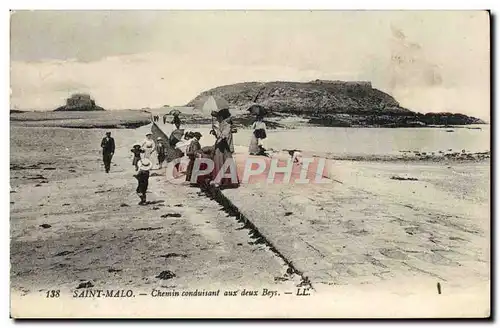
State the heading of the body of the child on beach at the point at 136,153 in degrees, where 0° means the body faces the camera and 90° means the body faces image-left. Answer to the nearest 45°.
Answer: approximately 0°
